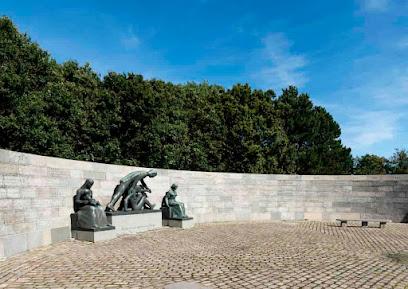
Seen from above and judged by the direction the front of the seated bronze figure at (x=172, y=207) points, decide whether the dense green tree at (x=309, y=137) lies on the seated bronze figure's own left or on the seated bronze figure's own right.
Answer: on the seated bronze figure's own left

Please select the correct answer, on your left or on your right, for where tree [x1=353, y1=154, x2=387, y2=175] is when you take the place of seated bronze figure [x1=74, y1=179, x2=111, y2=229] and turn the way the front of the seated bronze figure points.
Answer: on your left

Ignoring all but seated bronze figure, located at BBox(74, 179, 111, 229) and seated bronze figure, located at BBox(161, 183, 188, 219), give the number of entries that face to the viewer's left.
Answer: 0

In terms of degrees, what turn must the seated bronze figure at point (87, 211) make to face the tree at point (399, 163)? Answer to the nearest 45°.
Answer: approximately 90° to its left

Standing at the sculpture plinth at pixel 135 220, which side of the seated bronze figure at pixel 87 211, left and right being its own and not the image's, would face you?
left

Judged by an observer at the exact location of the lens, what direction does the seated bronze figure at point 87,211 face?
facing the viewer and to the right of the viewer

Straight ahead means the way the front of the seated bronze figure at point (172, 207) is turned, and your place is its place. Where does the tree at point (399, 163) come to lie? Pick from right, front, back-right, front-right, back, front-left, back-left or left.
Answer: left

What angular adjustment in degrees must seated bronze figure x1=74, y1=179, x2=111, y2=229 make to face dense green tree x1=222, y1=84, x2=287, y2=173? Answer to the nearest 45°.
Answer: approximately 90° to its left

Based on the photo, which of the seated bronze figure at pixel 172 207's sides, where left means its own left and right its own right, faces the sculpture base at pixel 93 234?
right

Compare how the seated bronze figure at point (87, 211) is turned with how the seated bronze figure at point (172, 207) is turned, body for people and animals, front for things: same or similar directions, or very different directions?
same or similar directions

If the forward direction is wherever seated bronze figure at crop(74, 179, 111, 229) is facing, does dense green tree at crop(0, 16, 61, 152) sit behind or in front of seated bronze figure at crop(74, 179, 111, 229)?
behind
